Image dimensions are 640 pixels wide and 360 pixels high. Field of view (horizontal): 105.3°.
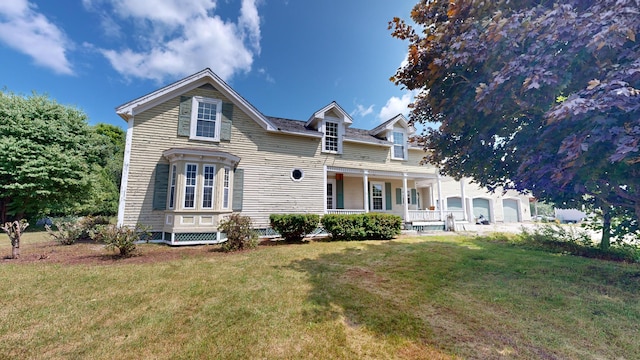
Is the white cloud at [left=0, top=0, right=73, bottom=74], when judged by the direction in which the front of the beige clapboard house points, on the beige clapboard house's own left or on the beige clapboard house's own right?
on the beige clapboard house's own right

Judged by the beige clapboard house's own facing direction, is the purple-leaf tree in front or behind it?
in front

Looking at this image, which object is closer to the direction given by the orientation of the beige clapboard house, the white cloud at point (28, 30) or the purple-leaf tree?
the purple-leaf tree
